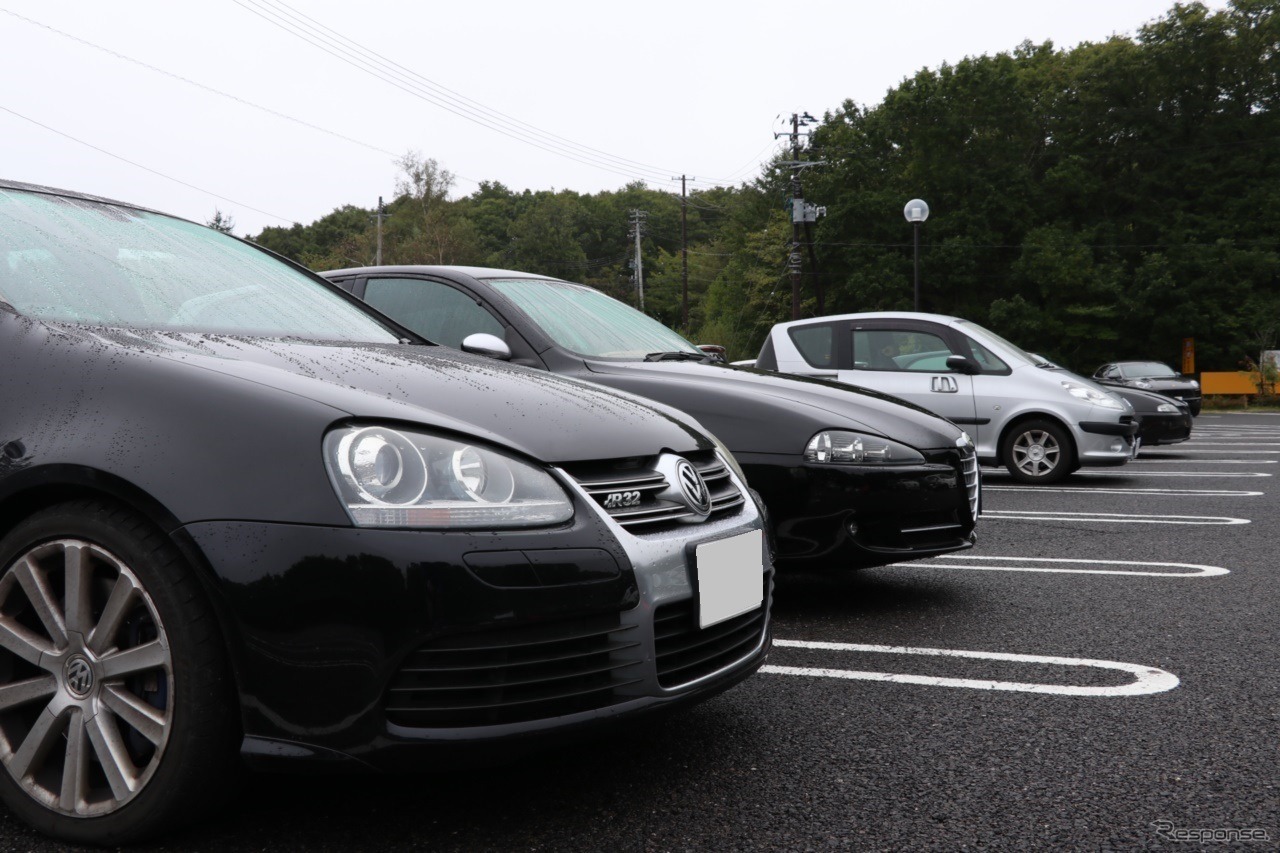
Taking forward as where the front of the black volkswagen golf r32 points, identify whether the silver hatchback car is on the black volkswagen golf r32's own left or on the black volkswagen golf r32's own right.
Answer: on the black volkswagen golf r32's own left

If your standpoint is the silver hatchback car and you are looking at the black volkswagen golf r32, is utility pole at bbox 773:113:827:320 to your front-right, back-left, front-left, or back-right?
back-right

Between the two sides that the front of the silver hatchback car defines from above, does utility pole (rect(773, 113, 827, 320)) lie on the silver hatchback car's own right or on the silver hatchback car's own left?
on the silver hatchback car's own left

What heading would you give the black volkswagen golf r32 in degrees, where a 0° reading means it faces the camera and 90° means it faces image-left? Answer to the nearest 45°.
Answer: approximately 315°

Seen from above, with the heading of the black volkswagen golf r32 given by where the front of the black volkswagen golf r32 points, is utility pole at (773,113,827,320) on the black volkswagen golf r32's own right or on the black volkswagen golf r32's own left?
on the black volkswagen golf r32's own left

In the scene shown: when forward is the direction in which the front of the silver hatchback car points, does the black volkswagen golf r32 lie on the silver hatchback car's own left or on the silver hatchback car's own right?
on the silver hatchback car's own right

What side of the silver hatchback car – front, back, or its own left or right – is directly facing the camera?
right
